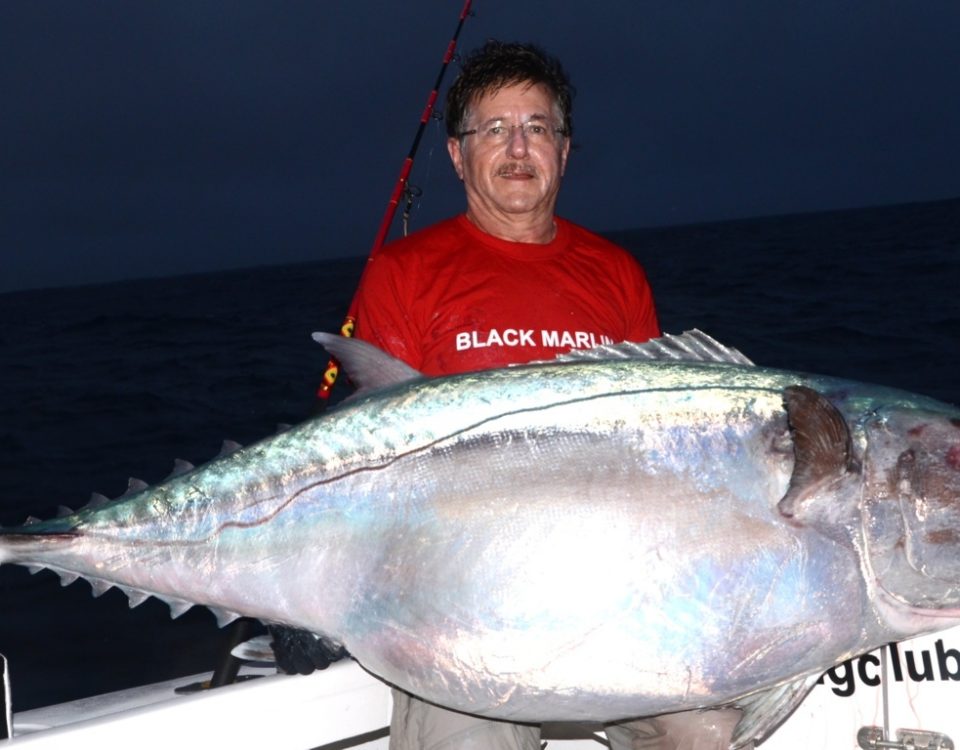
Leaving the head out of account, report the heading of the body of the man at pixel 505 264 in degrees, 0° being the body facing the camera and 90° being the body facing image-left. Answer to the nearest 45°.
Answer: approximately 0°

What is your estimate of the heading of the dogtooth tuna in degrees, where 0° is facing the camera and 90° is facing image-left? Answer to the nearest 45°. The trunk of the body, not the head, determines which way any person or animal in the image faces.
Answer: approximately 270°
